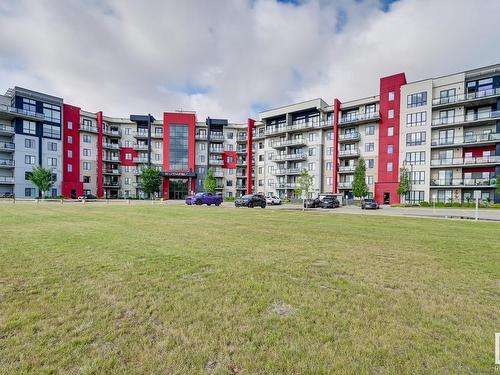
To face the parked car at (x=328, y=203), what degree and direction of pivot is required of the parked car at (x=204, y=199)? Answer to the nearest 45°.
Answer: approximately 180°

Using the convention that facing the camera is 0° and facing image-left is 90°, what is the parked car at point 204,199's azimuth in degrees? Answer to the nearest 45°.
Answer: approximately 90°

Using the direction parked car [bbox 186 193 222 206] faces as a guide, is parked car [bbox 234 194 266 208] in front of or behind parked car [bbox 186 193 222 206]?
behind

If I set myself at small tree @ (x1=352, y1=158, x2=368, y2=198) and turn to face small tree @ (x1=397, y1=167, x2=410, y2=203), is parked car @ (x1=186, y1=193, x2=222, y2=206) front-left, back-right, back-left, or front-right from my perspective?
back-right

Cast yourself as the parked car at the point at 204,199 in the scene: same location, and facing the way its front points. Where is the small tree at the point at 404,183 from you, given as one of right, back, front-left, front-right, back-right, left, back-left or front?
back

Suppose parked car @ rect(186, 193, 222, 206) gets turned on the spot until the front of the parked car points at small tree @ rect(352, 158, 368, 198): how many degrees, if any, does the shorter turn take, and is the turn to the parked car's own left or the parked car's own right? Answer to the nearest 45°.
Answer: approximately 180°
